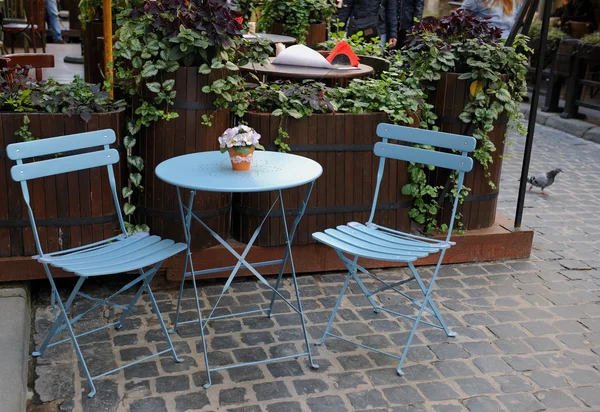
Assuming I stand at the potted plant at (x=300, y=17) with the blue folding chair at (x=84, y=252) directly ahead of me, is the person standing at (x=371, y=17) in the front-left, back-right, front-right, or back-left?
back-left

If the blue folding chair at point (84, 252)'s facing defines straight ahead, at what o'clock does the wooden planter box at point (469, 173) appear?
The wooden planter box is roughly at 10 o'clock from the blue folding chair.

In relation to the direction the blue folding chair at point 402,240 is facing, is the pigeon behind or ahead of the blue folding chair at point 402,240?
behind

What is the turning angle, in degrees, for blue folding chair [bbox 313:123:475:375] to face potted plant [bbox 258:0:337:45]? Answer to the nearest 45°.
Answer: approximately 135° to its right

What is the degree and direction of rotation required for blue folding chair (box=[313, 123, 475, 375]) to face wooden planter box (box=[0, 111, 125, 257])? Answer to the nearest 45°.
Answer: approximately 45° to its right

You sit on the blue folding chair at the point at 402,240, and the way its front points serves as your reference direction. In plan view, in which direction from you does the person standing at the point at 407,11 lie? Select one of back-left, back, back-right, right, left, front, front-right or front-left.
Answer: back-right

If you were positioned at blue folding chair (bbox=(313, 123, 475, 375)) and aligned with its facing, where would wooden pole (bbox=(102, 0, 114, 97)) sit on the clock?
The wooden pole is roughly at 2 o'clock from the blue folding chair.

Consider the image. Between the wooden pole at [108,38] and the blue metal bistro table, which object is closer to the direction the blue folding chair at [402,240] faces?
the blue metal bistro table

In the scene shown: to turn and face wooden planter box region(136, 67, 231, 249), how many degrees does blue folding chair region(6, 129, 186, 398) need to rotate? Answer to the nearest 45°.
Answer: approximately 90° to its left

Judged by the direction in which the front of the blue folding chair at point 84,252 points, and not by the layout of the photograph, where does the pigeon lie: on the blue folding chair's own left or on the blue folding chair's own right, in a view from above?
on the blue folding chair's own left

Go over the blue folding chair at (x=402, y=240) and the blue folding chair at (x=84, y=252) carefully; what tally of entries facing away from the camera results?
0

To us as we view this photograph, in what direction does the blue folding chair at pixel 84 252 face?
facing the viewer and to the right of the viewer

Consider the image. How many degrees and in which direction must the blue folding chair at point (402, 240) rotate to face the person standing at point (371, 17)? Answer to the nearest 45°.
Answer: approximately 135° to its right

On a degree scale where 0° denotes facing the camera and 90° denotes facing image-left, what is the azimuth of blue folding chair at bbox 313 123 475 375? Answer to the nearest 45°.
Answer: approximately 45°
